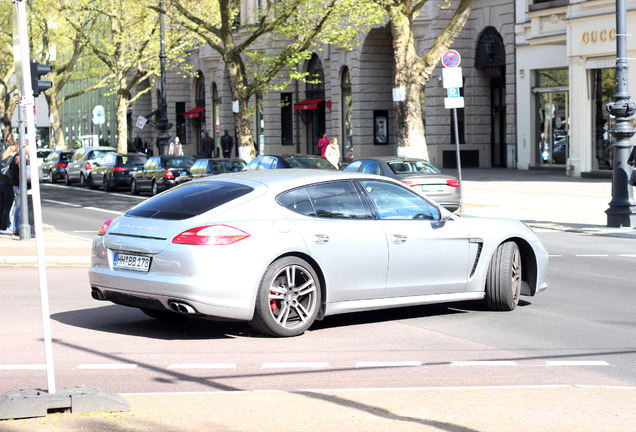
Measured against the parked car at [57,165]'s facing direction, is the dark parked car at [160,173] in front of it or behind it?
behind

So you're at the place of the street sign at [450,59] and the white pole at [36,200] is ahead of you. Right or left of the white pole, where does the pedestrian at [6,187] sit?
right

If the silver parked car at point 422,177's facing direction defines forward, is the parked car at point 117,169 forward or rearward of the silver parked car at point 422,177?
forward

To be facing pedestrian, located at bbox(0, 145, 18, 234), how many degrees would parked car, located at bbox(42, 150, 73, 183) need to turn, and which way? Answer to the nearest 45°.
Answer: approximately 135° to its left

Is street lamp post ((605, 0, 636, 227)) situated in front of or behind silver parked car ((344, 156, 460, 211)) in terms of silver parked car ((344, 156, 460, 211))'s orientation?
behind

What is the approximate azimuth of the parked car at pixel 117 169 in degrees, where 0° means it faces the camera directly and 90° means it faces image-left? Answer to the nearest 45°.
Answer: approximately 135°

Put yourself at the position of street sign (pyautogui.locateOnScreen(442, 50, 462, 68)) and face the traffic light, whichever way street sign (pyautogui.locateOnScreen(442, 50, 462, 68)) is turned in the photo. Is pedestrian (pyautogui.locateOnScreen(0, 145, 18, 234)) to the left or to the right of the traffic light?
right

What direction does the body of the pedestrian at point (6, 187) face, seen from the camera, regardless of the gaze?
to the viewer's right

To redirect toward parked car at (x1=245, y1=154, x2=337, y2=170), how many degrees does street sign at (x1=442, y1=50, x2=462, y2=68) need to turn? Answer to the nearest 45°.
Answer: approximately 135° to its right

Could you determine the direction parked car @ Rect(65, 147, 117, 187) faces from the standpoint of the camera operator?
facing away from the viewer and to the left of the viewer

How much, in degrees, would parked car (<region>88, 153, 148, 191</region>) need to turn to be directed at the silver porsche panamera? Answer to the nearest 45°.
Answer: approximately 135° to its left

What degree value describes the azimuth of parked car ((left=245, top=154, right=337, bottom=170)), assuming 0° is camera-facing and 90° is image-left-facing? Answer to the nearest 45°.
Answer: approximately 135°

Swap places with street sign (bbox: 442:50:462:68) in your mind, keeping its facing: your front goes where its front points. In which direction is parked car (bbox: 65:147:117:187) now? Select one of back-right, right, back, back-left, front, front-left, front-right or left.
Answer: back-right
